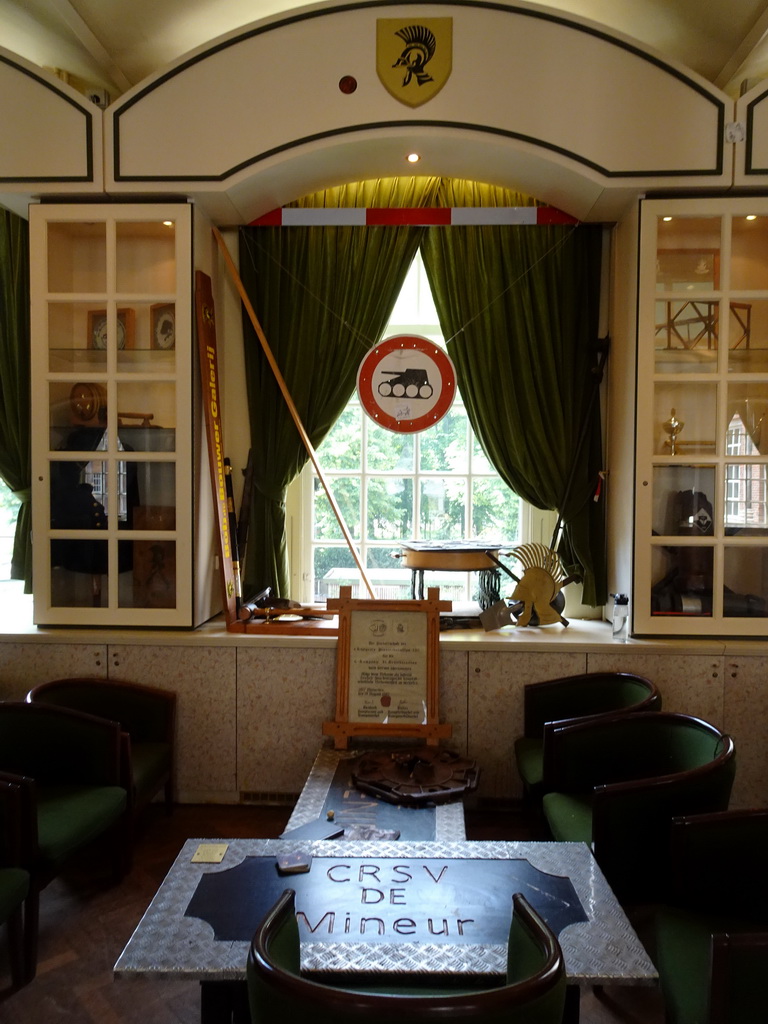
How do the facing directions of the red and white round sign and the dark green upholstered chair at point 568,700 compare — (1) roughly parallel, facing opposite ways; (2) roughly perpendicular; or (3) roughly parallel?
roughly perpendicular

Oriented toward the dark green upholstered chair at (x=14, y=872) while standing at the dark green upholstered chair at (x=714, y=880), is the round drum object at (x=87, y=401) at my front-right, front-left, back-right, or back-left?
front-right

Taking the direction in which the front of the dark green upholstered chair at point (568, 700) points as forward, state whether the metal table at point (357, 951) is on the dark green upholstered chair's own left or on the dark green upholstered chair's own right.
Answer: on the dark green upholstered chair's own left

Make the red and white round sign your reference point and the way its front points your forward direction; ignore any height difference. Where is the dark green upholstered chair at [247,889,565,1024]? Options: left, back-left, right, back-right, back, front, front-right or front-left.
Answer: front

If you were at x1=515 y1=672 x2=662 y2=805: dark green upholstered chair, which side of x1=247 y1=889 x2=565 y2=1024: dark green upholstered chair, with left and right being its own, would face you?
front

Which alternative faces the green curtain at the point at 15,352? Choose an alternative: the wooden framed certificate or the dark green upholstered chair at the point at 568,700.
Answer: the dark green upholstered chair

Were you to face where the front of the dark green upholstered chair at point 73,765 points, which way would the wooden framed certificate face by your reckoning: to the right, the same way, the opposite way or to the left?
to the right

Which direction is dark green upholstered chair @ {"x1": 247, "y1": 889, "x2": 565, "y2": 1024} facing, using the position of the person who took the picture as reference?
facing away from the viewer

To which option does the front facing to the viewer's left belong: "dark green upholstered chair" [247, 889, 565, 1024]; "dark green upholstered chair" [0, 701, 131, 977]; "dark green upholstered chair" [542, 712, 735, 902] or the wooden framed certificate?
"dark green upholstered chair" [542, 712, 735, 902]

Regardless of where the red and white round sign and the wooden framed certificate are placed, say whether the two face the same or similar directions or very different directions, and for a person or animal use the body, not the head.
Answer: same or similar directions

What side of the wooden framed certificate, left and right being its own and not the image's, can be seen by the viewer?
front

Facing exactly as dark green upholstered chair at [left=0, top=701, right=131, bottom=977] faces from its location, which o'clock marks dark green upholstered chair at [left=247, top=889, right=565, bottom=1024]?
dark green upholstered chair at [left=247, top=889, right=565, bottom=1024] is roughly at 1 o'clock from dark green upholstered chair at [left=0, top=701, right=131, bottom=977].

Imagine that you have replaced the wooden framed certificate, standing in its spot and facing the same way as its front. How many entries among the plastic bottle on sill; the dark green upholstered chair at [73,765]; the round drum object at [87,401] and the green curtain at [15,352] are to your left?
1

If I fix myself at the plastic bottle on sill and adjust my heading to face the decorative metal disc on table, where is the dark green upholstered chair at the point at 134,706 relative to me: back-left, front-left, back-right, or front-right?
front-right

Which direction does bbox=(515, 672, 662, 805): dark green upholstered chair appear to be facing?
to the viewer's left

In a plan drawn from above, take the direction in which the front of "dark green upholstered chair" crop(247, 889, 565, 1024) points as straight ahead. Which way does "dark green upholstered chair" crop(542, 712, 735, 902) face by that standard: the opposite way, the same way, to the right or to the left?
to the left

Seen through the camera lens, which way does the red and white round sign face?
facing the viewer

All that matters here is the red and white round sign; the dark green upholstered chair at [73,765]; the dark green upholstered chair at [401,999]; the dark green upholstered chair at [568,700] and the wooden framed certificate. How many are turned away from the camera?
1

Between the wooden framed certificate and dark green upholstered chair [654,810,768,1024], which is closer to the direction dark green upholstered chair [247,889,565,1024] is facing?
the wooden framed certificate

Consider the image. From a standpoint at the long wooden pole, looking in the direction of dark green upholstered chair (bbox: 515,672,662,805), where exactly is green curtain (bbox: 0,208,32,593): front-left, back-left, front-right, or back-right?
back-right

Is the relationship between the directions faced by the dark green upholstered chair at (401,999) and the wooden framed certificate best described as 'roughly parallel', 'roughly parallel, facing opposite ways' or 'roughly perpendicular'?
roughly parallel, facing opposite ways

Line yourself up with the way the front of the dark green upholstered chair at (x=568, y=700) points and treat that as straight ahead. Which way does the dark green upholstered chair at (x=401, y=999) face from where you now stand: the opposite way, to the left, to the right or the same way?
to the right
